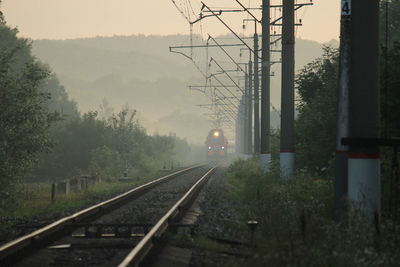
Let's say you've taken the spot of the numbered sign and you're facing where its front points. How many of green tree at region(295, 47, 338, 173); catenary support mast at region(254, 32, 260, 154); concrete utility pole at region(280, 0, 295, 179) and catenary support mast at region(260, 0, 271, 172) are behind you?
4

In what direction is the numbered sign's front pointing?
toward the camera

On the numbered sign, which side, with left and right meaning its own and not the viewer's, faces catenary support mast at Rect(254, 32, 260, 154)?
back

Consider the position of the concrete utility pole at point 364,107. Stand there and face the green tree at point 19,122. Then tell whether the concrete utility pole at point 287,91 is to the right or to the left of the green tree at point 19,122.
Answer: right

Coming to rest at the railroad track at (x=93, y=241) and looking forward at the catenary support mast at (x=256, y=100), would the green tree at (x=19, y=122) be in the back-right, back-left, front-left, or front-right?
front-left

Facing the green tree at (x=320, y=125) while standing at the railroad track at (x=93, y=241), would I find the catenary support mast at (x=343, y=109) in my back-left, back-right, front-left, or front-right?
front-right

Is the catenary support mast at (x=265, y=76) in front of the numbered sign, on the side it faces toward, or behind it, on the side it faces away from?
behind

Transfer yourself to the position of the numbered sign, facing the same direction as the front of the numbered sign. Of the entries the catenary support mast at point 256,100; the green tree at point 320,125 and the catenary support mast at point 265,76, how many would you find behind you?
3

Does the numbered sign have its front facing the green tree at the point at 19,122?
no

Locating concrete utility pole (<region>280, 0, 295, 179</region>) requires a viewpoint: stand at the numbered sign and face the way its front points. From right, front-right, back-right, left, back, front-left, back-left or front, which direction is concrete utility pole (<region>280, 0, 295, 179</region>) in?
back

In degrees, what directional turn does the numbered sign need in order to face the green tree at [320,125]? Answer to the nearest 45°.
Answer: approximately 180°
